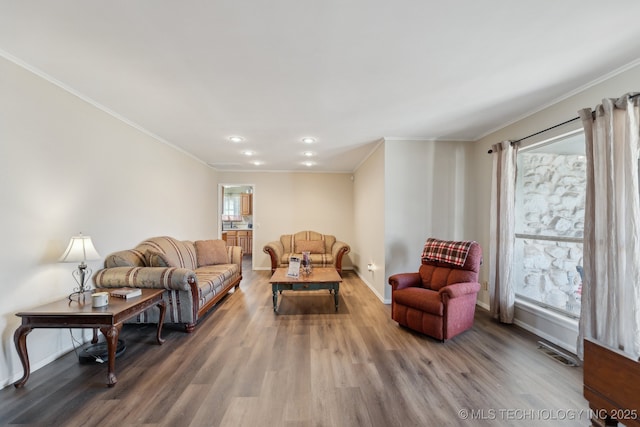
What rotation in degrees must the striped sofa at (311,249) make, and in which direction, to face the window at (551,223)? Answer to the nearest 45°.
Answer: approximately 45° to its left

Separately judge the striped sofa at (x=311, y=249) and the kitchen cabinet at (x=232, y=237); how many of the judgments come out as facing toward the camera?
2

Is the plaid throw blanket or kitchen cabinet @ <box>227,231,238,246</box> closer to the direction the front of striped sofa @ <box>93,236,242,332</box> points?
the plaid throw blanket

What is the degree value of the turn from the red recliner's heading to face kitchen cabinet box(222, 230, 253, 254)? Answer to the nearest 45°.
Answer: approximately 90° to its right

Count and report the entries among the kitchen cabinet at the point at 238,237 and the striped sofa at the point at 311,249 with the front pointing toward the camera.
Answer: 2

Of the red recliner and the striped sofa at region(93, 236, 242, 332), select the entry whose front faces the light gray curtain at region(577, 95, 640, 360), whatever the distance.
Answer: the striped sofa
